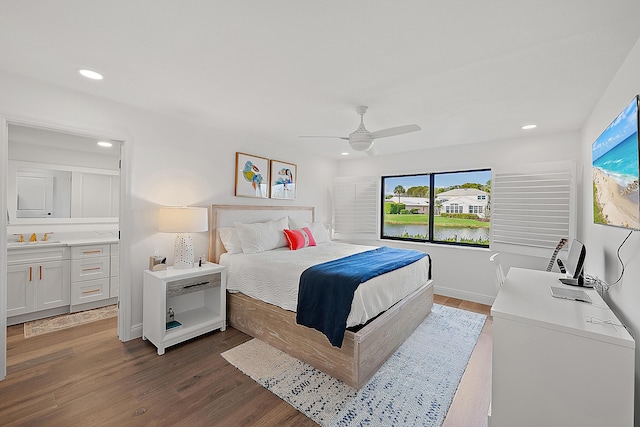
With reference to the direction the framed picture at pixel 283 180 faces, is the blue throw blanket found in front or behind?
in front

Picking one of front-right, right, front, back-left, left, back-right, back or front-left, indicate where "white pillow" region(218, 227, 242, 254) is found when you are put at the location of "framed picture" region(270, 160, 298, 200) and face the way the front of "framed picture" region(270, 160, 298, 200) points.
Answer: right

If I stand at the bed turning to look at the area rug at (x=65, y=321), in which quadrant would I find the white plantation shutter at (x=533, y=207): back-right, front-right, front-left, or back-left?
back-right

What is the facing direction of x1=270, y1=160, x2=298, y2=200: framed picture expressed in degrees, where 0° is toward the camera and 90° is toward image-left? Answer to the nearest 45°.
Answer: approximately 315°

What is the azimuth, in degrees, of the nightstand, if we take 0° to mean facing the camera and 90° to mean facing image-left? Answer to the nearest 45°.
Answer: approximately 315°

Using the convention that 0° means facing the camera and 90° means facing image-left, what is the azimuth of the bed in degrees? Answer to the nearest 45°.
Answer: approximately 315°

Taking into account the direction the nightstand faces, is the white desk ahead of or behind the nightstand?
ahead
